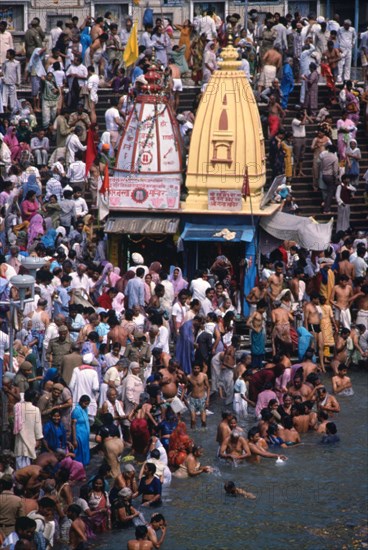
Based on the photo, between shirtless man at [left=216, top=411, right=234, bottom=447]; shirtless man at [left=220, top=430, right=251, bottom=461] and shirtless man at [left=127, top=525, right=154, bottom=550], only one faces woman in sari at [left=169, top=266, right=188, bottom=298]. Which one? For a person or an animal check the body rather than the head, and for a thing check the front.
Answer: shirtless man at [left=127, top=525, right=154, bottom=550]

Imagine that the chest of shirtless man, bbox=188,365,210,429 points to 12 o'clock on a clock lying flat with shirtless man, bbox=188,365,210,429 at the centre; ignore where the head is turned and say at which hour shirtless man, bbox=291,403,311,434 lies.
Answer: shirtless man, bbox=291,403,311,434 is roughly at 9 o'clock from shirtless man, bbox=188,365,210,429.

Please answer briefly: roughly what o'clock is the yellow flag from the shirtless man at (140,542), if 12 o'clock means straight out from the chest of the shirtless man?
The yellow flag is roughly at 12 o'clock from the shirtless man.

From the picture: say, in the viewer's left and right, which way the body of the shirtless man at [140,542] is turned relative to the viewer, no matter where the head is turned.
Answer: facing away from the viewer

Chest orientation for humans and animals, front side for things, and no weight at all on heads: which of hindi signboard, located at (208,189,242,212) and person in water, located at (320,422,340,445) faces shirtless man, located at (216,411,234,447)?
the hindi signboard

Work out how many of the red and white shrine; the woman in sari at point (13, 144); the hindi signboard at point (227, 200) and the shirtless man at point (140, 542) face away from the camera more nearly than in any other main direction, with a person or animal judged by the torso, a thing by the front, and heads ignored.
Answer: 1
